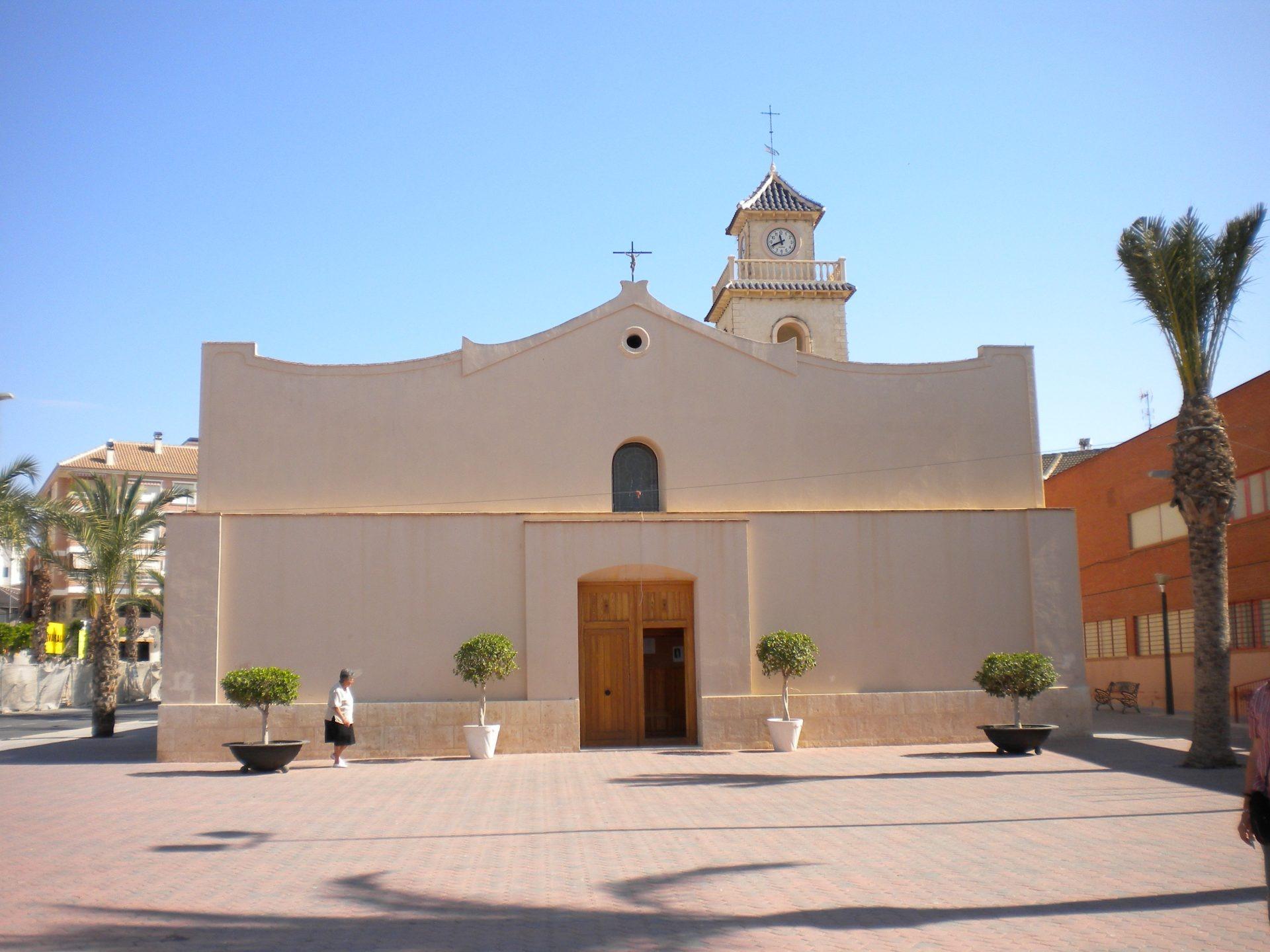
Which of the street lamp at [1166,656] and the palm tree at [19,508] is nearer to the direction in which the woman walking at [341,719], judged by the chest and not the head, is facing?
the street lamp

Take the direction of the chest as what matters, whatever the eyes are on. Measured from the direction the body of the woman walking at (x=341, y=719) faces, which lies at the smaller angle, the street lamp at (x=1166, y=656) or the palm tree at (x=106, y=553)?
the street lamp

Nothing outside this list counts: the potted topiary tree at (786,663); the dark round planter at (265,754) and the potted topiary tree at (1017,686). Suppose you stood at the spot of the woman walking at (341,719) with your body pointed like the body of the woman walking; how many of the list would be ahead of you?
2

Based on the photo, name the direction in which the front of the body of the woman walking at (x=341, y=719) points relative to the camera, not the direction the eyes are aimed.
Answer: to the viewer's right

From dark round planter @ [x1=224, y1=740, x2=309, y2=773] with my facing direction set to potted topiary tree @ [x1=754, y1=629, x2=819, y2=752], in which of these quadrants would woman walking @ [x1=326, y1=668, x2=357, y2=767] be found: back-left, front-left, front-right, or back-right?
front-left

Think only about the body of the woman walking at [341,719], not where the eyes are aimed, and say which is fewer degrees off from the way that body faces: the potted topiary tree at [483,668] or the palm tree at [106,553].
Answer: the potted topiary tree

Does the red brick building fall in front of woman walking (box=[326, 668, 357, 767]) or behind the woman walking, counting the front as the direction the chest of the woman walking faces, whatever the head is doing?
in front

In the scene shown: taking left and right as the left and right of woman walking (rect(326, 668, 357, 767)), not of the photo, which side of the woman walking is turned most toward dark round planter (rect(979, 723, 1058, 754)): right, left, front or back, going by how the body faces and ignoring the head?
front

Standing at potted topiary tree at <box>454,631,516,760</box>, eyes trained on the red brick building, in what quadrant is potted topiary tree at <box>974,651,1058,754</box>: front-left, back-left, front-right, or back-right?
front-right
